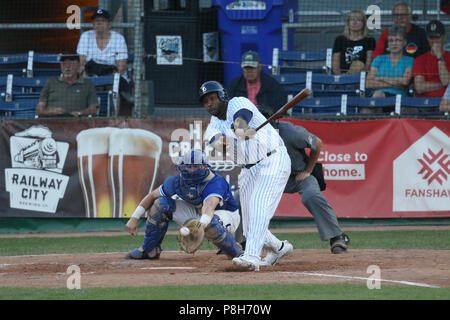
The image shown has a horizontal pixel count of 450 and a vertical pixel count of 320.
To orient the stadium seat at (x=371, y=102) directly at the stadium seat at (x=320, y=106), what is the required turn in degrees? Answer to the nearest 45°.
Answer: approximately 90° to its right

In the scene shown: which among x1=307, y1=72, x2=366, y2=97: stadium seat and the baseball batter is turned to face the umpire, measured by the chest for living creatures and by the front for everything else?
the stadium seat

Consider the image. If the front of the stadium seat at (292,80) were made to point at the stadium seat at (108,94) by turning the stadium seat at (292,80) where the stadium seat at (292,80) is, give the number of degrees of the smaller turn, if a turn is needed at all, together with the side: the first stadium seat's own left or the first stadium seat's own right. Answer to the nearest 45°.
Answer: approximately 90° to the first stadium seat's own right

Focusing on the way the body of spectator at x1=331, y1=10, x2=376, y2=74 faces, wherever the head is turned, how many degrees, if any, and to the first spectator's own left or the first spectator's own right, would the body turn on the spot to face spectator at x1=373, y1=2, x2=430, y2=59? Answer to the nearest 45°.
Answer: approximately 90° to the first spectator's own left

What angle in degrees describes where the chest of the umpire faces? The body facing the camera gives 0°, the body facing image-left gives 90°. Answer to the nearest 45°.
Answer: approximately 45°

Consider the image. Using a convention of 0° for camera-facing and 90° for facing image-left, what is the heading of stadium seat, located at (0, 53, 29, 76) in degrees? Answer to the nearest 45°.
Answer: approximately 0°

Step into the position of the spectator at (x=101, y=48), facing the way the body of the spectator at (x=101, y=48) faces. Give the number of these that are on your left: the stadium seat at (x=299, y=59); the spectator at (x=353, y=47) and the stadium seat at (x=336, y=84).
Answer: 3

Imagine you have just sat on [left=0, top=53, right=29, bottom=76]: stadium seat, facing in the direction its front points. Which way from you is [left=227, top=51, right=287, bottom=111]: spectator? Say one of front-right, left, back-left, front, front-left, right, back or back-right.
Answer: front-left

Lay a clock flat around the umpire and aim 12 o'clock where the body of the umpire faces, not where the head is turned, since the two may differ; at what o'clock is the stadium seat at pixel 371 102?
The stadium seat is roughly at 5 o'clock from the umpire.

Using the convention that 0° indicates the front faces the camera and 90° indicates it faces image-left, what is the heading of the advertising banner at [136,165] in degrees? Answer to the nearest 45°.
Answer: approximately 0°

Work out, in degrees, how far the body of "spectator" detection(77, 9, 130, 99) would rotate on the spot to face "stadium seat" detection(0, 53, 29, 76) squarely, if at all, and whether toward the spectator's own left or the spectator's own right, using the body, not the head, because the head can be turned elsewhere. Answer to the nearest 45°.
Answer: approximately 90° to the spectator's own right
